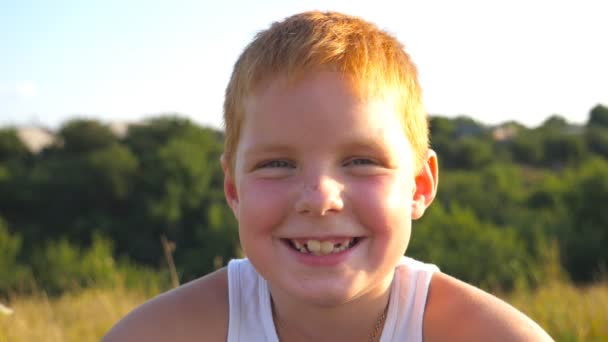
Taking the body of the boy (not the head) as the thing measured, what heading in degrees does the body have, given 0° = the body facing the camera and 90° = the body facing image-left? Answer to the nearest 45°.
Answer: approximately 0°

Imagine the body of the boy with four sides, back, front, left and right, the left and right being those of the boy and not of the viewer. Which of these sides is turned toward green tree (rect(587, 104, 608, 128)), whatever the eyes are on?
back
